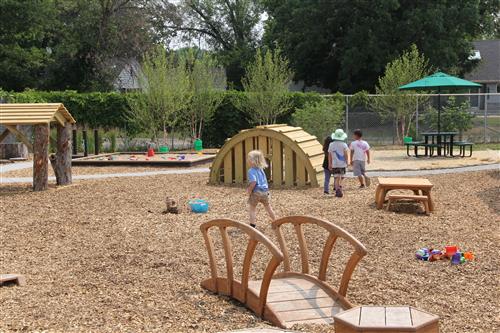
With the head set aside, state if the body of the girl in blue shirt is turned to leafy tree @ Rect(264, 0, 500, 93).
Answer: no

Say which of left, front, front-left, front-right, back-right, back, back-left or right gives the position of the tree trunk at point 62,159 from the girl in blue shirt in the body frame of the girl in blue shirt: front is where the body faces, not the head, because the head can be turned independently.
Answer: front

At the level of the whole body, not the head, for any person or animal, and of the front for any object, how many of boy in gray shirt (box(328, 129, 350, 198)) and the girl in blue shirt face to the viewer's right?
0

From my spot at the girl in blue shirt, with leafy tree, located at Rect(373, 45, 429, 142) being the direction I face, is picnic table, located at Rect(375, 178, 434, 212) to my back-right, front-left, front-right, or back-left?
front-right

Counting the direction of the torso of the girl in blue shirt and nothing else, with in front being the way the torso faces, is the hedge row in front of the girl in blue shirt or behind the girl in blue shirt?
in front
